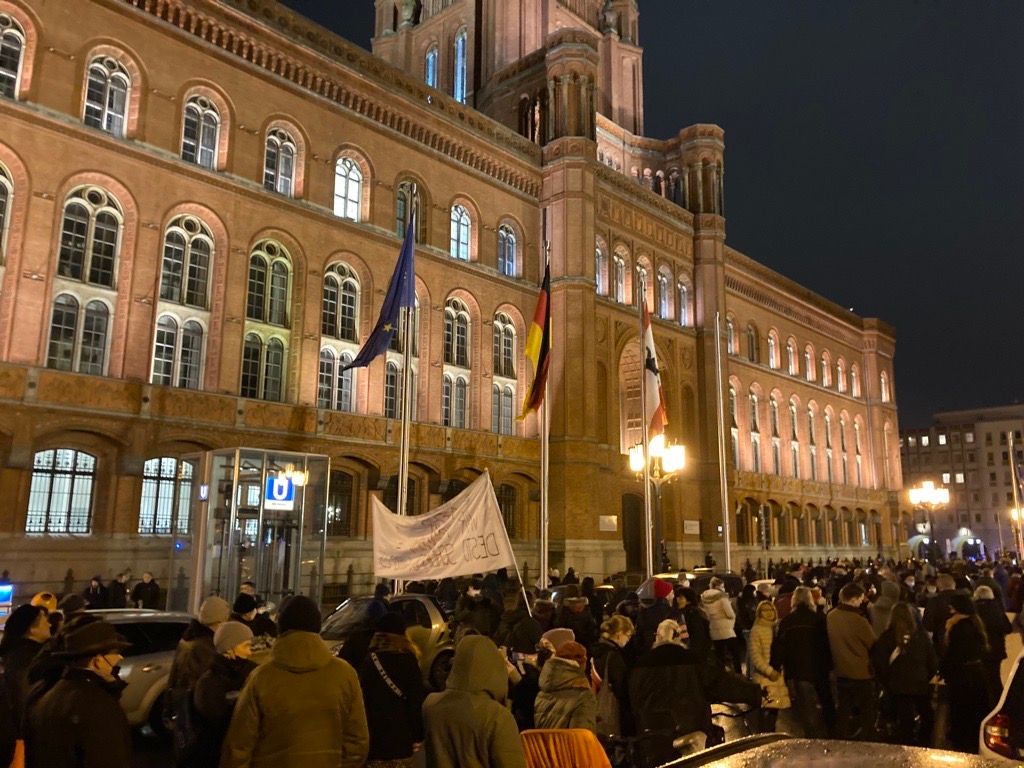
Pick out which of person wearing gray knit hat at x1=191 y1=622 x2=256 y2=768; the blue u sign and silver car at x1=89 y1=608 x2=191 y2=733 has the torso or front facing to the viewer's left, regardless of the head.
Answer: the silver car

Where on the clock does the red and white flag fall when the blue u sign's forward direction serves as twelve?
The red and white flag is roughly at 9 o'clock from the blue u sign.

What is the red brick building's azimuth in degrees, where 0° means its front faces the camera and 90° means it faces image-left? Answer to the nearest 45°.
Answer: approximately 315°

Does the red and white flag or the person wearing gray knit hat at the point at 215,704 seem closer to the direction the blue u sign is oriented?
the person wearing gray knit hat

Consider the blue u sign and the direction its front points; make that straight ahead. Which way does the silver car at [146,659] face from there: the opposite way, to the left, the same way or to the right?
to the right

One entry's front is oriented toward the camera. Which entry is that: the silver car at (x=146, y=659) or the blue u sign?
the blue u sign

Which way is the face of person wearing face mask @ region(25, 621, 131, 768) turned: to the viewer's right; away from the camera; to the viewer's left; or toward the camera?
to the viewer's right

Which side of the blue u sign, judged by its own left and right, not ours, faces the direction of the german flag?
left

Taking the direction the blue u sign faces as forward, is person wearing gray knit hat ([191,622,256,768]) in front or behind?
in front

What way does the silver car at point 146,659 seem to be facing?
to the viewer's left

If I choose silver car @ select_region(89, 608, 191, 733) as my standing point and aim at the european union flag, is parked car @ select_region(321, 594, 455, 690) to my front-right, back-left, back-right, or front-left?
front-right

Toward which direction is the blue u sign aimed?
toward the camera

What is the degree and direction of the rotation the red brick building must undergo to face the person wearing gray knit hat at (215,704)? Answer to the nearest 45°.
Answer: approximately 45° to its right
